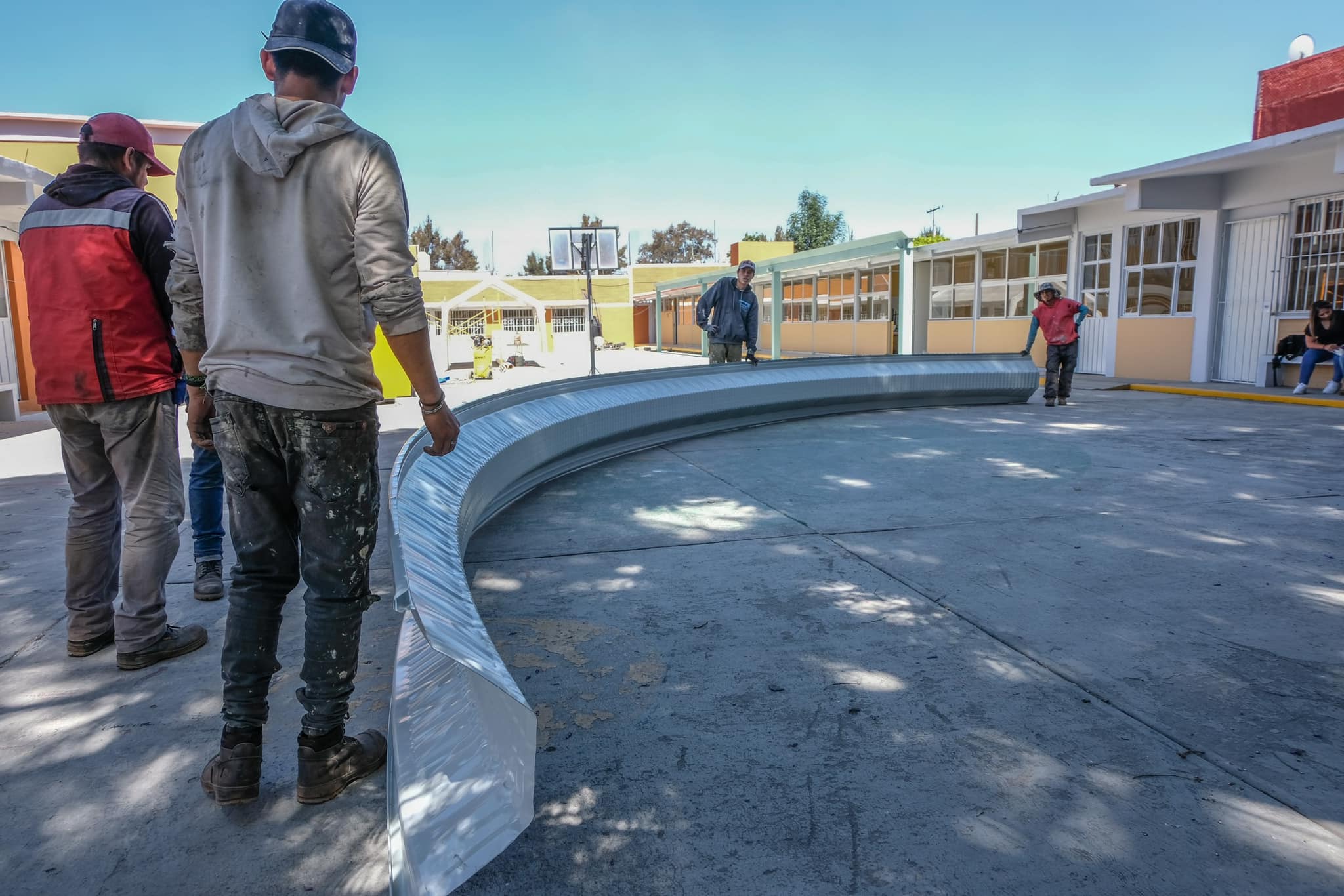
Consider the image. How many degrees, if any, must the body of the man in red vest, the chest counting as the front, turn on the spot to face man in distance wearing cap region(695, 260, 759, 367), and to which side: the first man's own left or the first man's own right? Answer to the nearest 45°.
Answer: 0° — they already face them

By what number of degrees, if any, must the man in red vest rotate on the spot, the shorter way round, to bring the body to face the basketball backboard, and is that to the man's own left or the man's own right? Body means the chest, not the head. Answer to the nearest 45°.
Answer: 0° — they already face it

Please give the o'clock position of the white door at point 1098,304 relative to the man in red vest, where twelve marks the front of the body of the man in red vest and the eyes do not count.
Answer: The white door is roughly at 1 o'clock from the man in red vest.

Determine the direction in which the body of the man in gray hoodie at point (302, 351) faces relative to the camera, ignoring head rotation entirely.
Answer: away from the camera

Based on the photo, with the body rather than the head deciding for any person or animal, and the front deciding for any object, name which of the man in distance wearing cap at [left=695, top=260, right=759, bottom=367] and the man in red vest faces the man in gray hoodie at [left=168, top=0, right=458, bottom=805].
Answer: the man in distance wearing cap

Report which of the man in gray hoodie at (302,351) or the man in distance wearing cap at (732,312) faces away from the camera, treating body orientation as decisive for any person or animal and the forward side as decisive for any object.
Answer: the man in gray hoodie

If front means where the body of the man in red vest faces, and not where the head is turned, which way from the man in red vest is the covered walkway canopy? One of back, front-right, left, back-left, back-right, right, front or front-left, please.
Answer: front

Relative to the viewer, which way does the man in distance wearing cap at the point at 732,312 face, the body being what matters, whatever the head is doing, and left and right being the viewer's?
facing the viewer

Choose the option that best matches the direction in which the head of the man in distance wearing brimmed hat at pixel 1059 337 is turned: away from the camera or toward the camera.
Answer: toward the camera

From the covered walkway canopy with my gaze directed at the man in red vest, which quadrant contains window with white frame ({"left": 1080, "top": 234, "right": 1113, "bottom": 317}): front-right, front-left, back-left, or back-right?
front-left

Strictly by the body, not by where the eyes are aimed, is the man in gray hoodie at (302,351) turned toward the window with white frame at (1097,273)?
no
